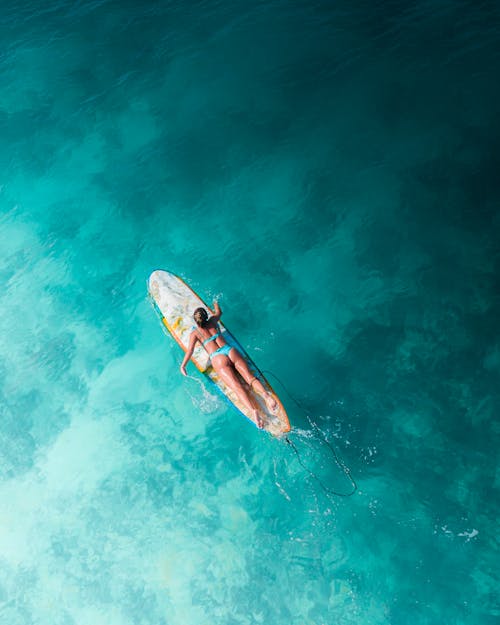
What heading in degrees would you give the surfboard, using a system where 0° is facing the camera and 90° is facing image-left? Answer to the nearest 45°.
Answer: approximately 135°
